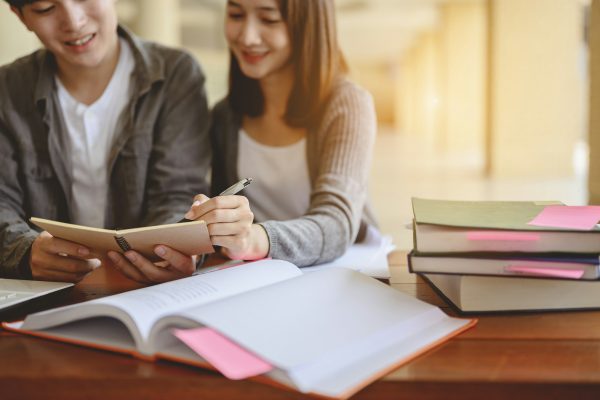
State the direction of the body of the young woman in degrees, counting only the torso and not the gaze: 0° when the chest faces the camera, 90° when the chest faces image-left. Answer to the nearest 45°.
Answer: approximately 45°

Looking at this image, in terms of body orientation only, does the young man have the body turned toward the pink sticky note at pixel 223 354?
yes

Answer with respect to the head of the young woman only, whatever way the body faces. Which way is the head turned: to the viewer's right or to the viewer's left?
to the viewer's left

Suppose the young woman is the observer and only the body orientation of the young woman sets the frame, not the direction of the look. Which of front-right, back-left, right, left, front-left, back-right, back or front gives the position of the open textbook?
front-left
